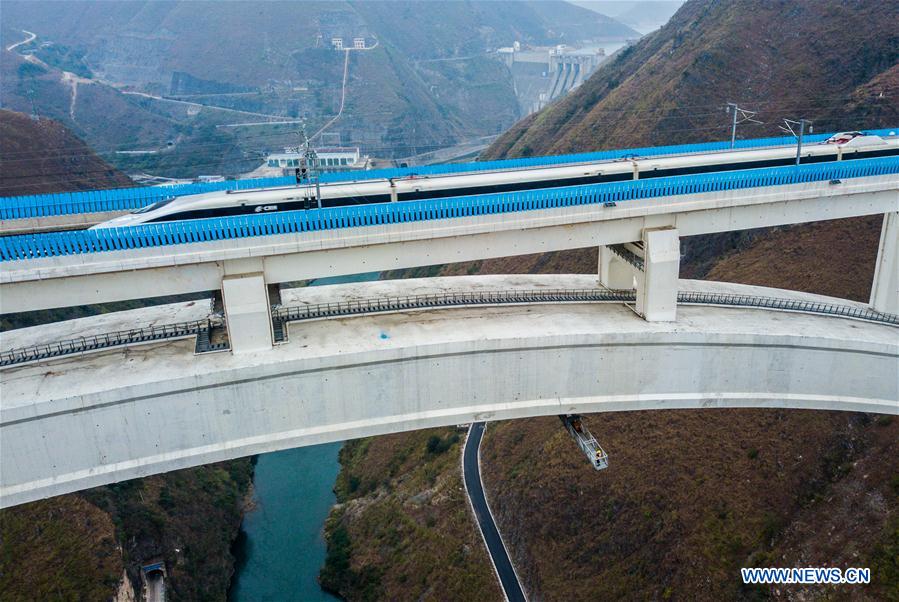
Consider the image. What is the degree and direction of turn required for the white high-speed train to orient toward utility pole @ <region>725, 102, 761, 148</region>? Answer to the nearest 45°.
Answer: approximately 135° to its right

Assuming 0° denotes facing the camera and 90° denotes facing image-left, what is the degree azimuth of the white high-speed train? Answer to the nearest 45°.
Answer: approximately 90°
